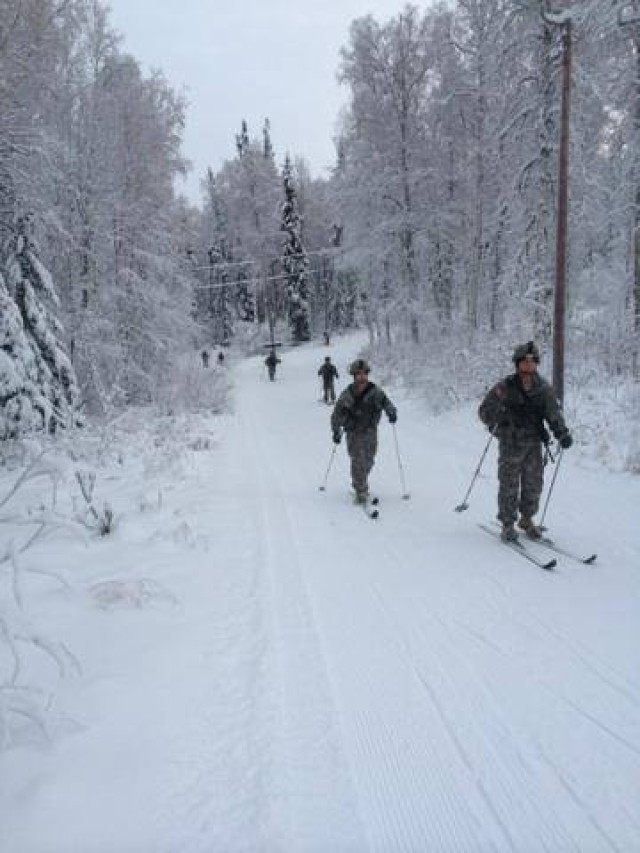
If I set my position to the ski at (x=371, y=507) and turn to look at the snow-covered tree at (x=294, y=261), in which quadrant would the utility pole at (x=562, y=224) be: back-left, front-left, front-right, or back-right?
front-right

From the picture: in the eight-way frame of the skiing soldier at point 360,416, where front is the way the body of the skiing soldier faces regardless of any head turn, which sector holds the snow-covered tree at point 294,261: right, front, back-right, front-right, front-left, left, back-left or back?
back

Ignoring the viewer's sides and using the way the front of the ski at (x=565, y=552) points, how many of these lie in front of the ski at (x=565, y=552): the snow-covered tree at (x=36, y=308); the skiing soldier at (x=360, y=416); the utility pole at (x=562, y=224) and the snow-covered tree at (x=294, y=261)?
0

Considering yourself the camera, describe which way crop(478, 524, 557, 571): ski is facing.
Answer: facing the viewer and to the right of the viewer

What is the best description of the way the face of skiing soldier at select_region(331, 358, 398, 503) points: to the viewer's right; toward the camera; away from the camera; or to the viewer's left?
toward the camera

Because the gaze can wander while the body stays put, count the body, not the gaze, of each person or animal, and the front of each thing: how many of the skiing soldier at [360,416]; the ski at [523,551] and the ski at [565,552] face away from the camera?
0

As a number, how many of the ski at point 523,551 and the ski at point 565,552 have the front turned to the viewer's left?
0

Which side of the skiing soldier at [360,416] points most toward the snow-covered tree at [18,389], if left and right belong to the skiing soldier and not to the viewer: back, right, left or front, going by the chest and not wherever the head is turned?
right

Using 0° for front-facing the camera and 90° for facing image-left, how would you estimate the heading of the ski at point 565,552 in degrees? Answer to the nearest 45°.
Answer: approximately 315°

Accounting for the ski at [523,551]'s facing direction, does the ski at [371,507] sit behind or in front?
behind

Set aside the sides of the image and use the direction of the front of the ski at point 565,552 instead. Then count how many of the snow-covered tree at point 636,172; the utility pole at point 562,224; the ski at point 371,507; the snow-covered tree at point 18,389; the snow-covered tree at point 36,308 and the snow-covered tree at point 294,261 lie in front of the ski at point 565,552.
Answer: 0

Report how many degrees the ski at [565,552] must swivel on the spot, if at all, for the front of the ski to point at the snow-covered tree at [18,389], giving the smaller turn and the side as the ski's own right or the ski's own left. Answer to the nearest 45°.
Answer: approximately 135° to the ski's own right

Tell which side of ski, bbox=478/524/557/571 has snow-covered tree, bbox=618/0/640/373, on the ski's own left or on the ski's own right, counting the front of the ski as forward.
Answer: on the ski's own left

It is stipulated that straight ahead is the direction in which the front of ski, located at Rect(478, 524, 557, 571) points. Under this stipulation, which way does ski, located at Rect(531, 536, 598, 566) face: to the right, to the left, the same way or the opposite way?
the same way

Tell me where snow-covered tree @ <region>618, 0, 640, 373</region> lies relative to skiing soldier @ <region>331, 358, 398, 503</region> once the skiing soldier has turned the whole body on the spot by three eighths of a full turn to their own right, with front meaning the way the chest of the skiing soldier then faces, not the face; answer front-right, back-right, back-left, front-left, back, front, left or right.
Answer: right

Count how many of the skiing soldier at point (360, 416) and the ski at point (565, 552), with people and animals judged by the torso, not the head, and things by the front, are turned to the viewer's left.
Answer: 0

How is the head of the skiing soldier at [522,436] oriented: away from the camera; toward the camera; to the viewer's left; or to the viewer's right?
toward the camera

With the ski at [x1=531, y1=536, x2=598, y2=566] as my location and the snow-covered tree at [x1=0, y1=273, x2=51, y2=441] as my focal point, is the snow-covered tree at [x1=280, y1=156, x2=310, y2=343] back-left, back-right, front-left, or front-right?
front-right

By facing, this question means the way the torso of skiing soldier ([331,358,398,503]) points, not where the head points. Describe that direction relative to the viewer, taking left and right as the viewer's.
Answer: facing the viewer
